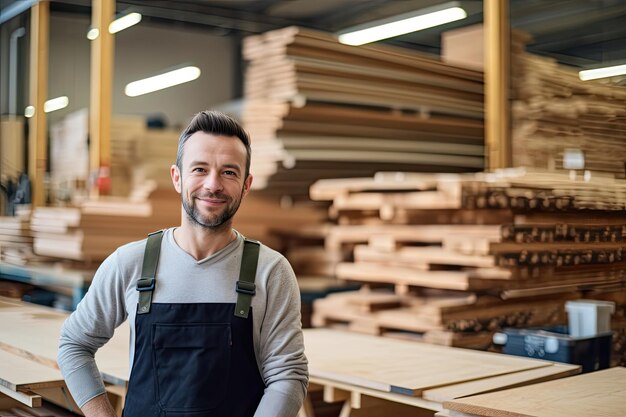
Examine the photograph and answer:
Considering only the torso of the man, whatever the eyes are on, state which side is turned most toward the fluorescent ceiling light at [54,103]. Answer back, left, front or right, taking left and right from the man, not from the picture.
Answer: back

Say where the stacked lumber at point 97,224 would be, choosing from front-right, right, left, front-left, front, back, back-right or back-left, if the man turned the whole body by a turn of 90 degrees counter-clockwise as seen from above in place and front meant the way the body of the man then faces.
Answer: left

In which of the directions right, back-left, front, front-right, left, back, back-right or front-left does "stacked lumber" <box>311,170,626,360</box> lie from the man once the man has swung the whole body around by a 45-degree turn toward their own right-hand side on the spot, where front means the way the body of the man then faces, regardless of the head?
back

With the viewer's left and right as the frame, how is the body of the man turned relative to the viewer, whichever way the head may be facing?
facing the viewer

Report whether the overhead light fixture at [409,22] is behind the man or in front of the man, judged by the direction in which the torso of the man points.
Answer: behind

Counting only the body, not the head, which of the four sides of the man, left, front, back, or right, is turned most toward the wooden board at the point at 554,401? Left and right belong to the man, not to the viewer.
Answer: left

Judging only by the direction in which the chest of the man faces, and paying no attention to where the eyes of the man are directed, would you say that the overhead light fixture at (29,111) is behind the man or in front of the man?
behind

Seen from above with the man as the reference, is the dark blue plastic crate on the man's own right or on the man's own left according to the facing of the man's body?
on the man's own left

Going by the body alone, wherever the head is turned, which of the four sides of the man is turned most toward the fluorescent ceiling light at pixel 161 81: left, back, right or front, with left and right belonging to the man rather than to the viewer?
back

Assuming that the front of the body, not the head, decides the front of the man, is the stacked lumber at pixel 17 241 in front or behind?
behind

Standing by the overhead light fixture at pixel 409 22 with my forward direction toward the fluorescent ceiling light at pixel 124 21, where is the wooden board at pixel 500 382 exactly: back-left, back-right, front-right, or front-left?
back-left

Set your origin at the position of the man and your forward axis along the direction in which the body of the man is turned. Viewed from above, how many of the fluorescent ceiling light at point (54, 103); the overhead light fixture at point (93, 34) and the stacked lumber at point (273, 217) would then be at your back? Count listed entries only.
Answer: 3

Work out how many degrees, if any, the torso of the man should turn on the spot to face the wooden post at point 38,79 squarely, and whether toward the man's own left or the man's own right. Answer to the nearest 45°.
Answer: approximately 180°

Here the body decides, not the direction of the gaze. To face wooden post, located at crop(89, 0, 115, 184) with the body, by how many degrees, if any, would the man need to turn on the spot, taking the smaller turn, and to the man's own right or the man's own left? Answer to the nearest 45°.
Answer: approximately 180°

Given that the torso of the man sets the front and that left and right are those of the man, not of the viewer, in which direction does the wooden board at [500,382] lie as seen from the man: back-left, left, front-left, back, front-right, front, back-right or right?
back-left

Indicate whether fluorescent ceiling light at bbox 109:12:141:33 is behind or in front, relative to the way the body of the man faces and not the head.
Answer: behind
